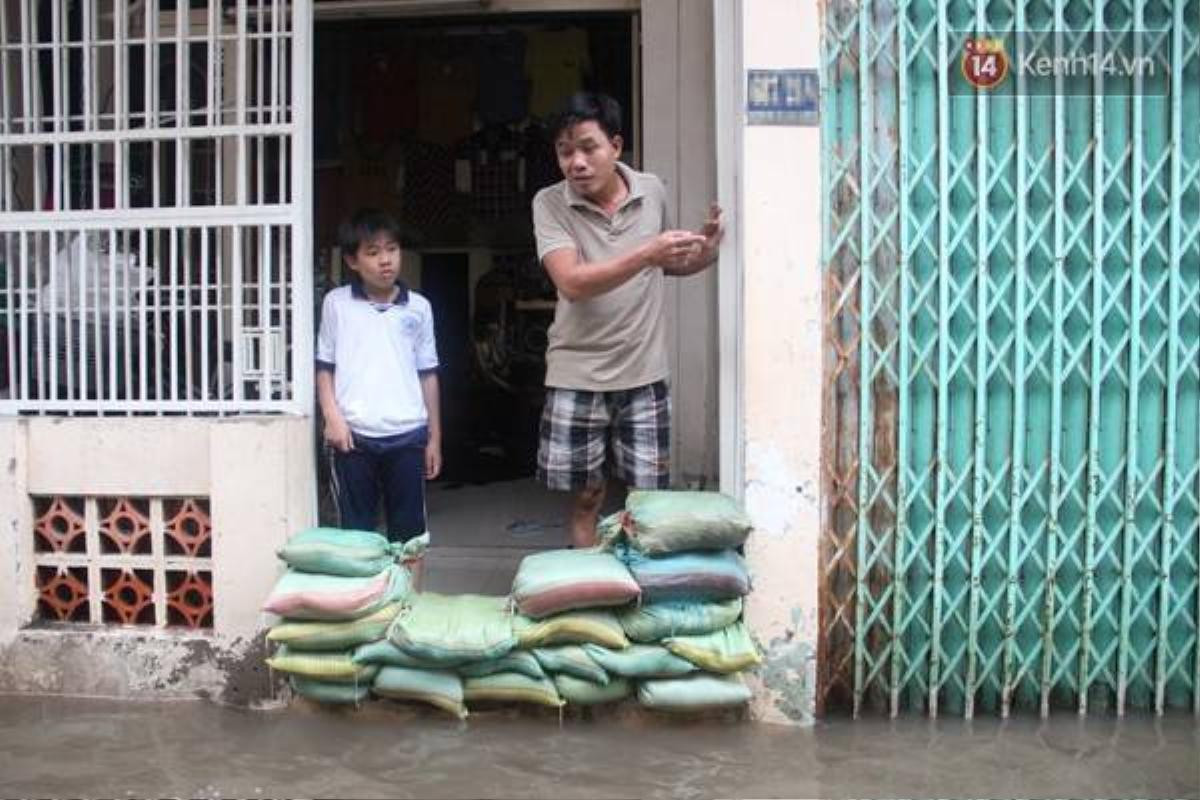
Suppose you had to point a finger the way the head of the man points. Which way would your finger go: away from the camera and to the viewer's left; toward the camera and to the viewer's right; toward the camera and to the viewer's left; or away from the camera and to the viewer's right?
toward the camera and to the viewer's left

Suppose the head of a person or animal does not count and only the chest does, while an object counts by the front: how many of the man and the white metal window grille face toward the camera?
2

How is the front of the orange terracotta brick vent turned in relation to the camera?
facing the viewer

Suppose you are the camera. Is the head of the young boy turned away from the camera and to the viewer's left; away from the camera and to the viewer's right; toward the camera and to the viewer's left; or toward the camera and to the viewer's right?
toward the camera and to the viewer's right

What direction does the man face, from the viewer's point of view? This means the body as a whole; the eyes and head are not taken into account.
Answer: toward the camera

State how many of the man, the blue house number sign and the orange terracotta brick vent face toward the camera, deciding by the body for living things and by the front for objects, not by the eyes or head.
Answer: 3

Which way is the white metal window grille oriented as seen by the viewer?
toward the camera

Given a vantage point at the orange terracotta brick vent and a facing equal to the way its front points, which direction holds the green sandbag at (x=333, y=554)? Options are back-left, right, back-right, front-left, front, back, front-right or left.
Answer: front-left
